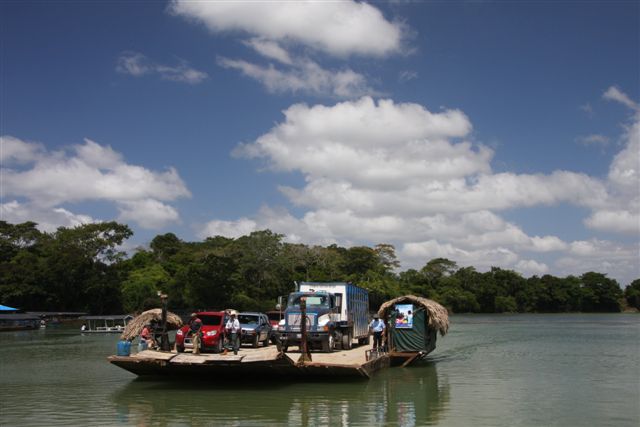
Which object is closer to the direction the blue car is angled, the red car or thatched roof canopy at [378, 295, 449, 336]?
the red car

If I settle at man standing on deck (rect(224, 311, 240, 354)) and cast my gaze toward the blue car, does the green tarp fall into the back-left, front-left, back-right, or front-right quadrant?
front-right

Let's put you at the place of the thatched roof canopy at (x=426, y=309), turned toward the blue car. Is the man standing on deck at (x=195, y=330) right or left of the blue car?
left

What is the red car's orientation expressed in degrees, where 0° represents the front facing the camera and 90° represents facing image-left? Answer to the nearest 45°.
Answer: approximately 45°

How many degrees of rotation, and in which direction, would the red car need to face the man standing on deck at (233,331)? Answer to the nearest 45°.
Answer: approximately 90° to its left

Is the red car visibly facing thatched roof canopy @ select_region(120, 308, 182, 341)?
no

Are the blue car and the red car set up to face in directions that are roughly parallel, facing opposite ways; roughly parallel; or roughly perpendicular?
roughly parallel

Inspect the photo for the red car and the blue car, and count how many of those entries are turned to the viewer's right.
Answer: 0

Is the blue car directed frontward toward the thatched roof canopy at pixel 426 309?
no

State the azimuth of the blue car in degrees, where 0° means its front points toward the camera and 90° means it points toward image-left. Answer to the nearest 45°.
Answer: approximately 45°

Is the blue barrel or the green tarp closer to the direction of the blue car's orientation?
the blue barrel

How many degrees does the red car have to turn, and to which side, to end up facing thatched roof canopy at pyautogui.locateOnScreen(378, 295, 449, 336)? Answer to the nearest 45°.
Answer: approximately 135° to its left

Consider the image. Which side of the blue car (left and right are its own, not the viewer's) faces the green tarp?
left

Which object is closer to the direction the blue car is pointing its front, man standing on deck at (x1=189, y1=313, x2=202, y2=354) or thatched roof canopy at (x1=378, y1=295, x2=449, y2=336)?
the man standing on deck
